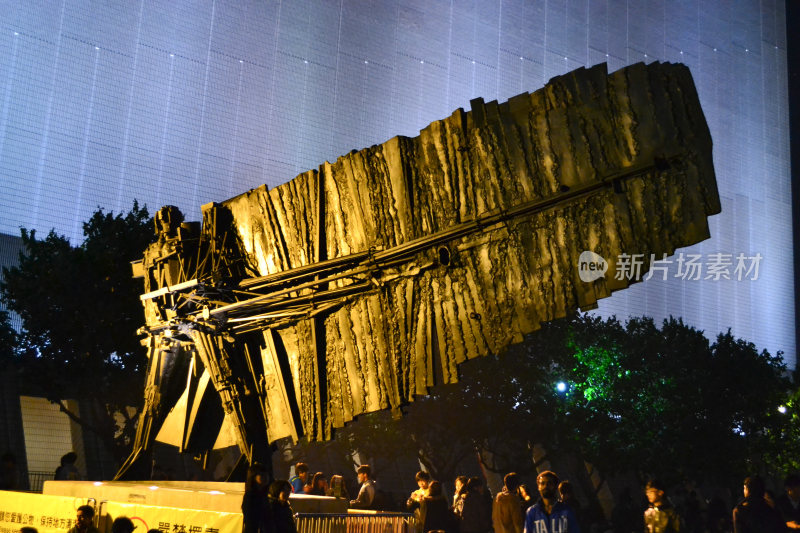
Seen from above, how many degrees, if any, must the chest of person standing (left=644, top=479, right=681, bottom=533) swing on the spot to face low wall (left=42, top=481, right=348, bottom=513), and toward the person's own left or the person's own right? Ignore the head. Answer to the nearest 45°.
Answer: approximately 45° to the person's own right

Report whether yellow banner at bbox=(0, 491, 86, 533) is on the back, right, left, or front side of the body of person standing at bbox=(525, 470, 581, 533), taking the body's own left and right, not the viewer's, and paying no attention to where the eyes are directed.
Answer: right

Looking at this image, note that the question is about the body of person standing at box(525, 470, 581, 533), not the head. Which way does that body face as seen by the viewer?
toward the camera

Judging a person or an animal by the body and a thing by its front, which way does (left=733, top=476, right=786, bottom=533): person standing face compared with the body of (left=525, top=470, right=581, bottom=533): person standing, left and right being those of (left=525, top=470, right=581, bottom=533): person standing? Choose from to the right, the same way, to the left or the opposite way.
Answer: the opposite way

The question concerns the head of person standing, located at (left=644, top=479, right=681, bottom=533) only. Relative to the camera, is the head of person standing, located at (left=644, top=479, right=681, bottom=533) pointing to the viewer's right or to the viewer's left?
to the viewer's left

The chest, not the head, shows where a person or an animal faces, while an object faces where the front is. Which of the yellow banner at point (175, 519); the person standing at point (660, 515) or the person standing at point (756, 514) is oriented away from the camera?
the person standing at point (756, 514)

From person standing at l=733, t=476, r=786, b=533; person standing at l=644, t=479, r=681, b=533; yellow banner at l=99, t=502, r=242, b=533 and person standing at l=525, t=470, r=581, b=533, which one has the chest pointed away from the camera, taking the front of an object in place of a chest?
person standing at l=733, t=476, r=786, b=533

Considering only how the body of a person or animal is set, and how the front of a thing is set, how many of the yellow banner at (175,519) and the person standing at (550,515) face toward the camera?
2

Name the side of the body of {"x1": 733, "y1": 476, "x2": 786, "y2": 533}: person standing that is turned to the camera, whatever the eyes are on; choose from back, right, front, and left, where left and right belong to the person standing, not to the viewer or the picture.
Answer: back

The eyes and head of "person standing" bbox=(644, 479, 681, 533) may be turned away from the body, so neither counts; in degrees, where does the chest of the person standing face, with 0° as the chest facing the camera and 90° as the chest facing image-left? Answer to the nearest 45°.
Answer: approximately 45°
